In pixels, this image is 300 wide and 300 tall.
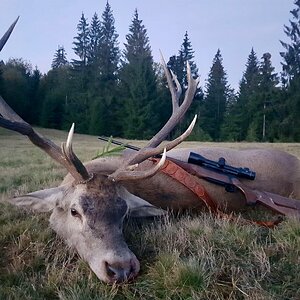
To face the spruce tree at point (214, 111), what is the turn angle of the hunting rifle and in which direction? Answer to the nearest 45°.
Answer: approximately 90° to its right

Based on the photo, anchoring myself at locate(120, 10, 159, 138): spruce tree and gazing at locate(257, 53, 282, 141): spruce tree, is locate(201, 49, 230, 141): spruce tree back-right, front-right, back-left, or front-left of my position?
front-left

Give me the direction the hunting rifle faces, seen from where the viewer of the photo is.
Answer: facing to the left of the viewer

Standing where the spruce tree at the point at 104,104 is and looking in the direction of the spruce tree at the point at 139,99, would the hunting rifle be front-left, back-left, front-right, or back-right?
front-right

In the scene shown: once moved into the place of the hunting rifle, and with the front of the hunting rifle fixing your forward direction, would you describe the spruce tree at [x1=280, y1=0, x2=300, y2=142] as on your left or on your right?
on your right

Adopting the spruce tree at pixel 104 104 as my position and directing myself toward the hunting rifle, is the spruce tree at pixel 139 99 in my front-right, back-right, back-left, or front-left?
front-left

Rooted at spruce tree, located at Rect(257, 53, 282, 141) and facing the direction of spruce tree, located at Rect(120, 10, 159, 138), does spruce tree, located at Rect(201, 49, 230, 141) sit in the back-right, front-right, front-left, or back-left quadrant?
front-right

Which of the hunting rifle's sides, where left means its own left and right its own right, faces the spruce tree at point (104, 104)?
right
